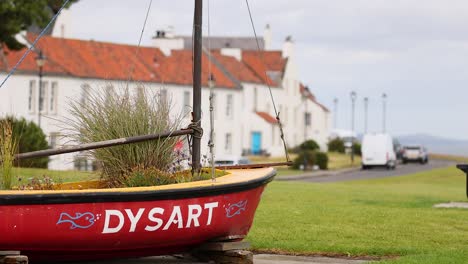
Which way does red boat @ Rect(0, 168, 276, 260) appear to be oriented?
to the viewer's right
